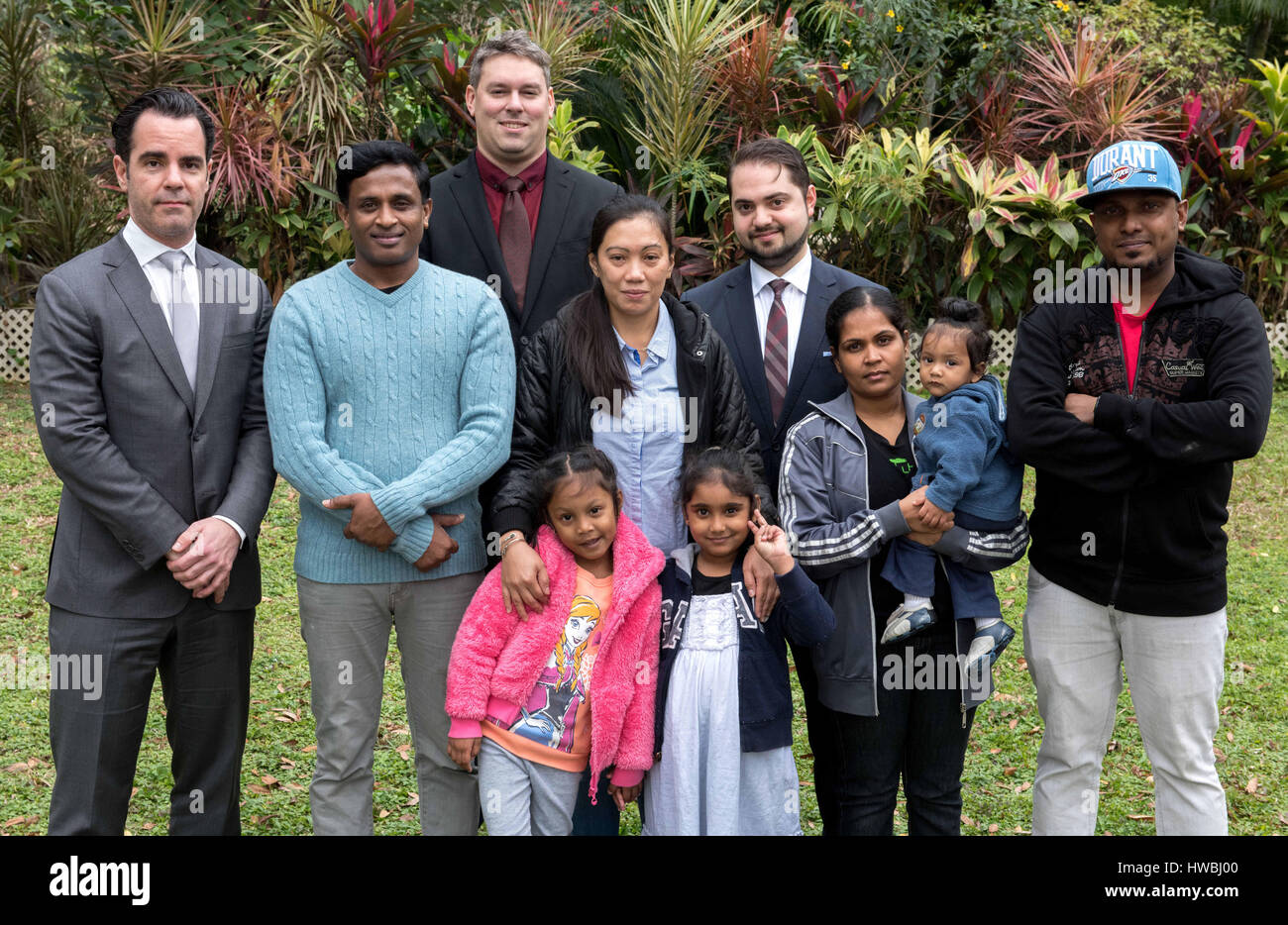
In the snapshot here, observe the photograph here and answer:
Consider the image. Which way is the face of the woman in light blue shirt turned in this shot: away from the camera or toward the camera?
toward the camera

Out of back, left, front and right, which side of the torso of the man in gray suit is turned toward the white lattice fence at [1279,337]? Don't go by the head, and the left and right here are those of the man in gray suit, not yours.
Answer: left

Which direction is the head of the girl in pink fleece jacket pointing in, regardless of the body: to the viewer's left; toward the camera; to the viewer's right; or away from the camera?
toward the camera

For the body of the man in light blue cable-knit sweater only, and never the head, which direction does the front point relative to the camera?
toward the camera

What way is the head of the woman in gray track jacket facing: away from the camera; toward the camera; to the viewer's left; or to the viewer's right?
toward the camera

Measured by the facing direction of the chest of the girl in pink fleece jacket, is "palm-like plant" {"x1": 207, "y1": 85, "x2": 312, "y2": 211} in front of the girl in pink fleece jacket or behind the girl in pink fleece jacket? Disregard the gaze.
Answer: behind

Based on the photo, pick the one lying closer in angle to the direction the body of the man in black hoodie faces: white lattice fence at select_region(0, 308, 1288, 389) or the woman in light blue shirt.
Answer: the woman in light blue shirt

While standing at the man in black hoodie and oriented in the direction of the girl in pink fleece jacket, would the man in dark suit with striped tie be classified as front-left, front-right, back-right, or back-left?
front-right

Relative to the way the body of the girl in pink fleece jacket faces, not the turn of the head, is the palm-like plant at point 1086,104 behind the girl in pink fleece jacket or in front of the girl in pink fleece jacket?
behind

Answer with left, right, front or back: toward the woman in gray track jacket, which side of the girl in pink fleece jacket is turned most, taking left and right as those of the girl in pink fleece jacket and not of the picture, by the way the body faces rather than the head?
left

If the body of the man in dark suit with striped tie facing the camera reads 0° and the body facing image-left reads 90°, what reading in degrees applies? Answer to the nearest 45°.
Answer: approximately 0°

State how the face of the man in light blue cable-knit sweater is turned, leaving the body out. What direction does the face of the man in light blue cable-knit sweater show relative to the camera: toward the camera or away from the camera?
toward the camera

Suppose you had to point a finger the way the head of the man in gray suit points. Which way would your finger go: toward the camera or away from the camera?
toward the camera

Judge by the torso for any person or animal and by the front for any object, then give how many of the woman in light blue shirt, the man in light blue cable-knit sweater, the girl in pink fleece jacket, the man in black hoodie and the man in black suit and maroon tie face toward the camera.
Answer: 5
